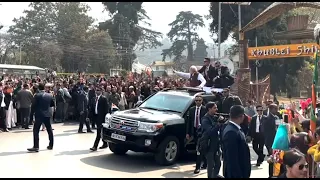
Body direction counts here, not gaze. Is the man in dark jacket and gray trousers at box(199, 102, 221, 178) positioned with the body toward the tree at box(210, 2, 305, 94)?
no

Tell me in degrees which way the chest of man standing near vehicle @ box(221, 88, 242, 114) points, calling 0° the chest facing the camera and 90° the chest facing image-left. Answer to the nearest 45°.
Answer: approximately 45°

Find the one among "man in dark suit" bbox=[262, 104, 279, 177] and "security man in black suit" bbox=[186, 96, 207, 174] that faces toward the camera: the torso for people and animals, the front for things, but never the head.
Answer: the security man in black suit

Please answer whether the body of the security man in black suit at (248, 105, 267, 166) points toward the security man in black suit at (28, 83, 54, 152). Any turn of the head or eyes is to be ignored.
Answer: no

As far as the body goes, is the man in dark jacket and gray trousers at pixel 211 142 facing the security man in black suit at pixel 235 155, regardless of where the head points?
no

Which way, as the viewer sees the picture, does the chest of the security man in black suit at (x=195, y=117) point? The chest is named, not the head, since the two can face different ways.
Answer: toward the camera

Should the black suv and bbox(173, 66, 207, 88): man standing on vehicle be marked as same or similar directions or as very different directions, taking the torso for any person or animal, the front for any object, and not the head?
same or similar directions
